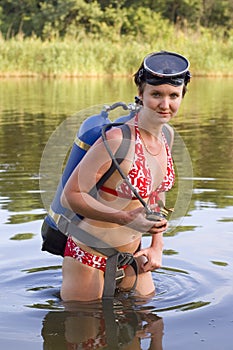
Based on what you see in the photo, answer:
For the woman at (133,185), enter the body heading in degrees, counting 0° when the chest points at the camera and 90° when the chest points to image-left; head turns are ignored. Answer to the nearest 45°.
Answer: approximately 315°

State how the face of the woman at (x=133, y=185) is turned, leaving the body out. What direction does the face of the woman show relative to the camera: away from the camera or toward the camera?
toward the camera
